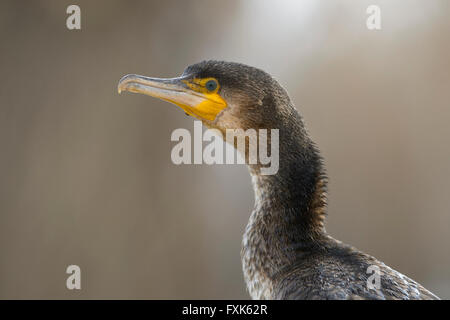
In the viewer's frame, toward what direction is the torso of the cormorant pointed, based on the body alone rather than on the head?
to the viewer's left
